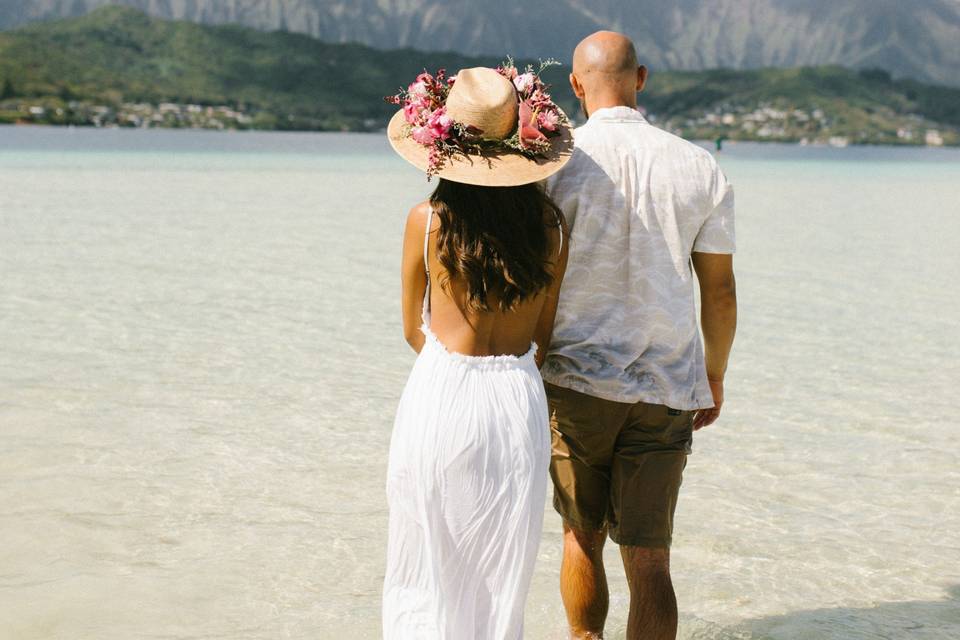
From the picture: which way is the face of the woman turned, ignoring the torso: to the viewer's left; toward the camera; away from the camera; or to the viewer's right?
away from the camera

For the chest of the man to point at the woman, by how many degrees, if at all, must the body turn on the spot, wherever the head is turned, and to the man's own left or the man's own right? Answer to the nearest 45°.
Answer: approximately 135° to the man's own left

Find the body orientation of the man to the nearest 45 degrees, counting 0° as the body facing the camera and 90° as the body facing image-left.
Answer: approximately 180°

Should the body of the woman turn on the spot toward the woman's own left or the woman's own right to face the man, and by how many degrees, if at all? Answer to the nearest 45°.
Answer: approximately 45° to the woman's own right

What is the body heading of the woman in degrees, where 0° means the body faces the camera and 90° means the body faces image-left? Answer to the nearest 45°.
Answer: approximately 180°

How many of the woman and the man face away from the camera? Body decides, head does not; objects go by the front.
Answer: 2
